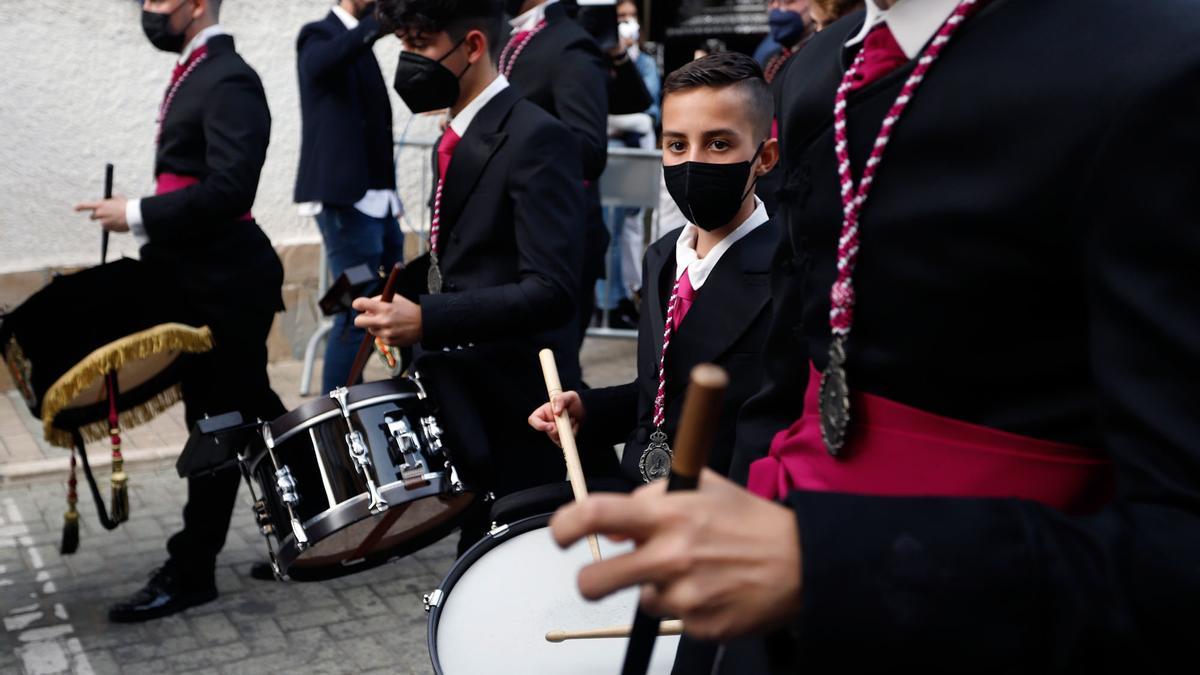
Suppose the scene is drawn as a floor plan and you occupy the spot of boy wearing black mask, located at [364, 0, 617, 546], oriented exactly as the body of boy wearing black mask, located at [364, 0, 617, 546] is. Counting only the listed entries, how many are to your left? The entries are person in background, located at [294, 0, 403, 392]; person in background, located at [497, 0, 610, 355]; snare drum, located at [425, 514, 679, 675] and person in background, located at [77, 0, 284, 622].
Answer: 1

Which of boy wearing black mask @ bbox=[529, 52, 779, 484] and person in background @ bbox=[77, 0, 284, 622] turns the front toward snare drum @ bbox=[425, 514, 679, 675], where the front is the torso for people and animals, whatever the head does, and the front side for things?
the boy wearing black mask

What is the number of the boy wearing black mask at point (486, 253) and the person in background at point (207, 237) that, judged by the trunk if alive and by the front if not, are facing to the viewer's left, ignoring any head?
2

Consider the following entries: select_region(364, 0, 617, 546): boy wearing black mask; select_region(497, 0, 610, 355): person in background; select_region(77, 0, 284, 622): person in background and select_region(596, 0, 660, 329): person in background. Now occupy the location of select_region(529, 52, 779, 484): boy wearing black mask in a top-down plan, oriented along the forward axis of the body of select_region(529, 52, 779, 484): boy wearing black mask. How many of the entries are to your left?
0

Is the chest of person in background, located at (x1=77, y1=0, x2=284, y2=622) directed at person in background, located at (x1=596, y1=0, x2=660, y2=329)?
no

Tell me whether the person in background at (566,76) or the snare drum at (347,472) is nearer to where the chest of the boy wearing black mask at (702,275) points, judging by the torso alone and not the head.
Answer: the snare drum

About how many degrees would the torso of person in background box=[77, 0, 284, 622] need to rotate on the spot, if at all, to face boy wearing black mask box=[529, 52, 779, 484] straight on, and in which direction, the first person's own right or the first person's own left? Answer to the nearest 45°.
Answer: approximately 135° to the first person's own left

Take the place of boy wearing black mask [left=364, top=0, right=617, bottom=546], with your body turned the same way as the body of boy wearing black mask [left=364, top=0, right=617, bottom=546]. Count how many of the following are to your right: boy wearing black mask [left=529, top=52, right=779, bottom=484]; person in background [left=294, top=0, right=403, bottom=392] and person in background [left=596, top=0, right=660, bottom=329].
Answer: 2

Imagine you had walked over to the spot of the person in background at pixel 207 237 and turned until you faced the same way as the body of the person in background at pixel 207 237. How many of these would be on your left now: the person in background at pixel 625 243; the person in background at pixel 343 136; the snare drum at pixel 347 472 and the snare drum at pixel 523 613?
2

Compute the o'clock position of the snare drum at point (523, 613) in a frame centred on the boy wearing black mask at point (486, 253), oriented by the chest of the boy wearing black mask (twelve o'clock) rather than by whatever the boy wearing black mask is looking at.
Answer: The snare drum is roughly at 9 o'clock from the boy wearing black mask.

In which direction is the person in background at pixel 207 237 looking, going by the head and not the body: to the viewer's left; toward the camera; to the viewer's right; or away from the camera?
to the viewer's left

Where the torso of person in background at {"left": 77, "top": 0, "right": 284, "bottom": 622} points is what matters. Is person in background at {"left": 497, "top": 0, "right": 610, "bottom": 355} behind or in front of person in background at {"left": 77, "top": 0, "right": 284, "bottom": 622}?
behind

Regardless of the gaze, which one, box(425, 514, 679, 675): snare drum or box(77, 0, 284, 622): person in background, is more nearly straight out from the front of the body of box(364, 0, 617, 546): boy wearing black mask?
the person in background

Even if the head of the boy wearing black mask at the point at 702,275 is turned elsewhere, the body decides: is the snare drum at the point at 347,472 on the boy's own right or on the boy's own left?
on the boy's own right

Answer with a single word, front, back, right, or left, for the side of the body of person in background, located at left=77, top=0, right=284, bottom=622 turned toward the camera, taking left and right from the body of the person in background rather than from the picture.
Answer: left

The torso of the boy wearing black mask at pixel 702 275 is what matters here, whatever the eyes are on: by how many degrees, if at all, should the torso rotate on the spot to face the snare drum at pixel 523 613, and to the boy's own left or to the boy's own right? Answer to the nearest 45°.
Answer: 0° — they already face it

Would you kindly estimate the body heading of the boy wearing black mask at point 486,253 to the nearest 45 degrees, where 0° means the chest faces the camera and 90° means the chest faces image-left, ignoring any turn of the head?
approximately 90°
